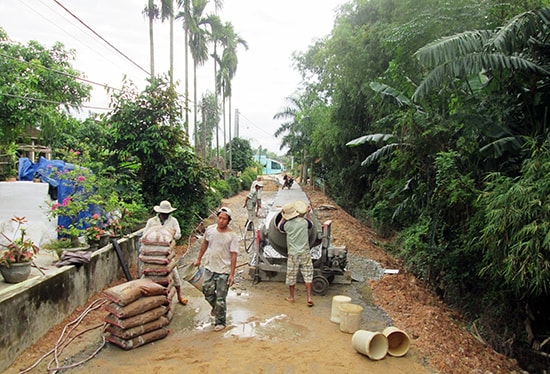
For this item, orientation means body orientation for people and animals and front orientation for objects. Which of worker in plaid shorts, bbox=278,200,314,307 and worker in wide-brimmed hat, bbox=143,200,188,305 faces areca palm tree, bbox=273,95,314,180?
worker in plaid shorts, bbox=278,200,314,307

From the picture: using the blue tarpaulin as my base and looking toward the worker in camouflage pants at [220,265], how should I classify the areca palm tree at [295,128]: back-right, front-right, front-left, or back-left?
back-left

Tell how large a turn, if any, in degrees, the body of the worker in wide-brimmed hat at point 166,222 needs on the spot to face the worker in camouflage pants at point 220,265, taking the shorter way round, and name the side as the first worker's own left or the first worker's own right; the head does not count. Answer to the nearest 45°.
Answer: approximately 45° to the first worker's own left

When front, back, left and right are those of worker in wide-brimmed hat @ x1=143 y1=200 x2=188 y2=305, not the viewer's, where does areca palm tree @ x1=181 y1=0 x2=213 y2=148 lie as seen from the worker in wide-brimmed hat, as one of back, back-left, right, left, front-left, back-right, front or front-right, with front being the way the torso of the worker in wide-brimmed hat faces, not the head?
back

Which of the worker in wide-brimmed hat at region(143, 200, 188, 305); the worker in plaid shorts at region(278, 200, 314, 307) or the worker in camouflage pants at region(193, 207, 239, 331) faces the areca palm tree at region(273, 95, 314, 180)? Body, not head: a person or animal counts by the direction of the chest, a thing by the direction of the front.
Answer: the worker in plaid shorts at region(278, 200, 314, 307)

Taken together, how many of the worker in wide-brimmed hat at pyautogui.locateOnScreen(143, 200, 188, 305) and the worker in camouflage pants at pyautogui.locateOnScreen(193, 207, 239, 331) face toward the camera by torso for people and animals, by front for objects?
2

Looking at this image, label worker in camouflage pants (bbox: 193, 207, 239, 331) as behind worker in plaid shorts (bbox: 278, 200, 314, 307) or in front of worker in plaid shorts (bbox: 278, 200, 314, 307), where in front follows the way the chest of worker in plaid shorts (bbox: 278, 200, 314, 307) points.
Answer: behind

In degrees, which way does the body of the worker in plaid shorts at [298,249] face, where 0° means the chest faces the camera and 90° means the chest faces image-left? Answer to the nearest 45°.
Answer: approximately 180°

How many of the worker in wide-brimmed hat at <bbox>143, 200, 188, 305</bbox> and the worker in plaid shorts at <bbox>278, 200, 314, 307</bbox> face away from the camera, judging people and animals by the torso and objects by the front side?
1

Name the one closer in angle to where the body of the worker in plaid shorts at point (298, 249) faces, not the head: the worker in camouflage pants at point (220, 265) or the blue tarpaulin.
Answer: the blue tarpaulin
